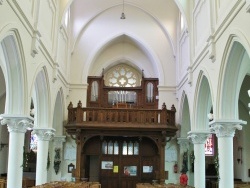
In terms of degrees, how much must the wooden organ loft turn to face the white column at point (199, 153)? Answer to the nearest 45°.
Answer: approximately 45° to its left

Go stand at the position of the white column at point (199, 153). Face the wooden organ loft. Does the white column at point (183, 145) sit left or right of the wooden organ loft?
right

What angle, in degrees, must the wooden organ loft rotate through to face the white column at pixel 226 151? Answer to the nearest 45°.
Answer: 0° — it already faces it

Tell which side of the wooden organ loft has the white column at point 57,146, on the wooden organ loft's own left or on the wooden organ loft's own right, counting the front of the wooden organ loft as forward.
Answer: on the wooden organ loft's own right

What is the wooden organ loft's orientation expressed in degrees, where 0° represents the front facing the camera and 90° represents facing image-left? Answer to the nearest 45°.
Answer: approximately 0°
